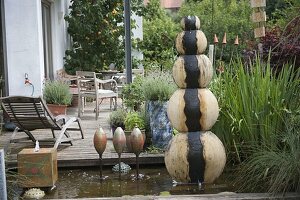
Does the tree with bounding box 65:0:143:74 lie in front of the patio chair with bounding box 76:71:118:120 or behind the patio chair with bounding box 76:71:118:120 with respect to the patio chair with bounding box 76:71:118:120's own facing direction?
in front

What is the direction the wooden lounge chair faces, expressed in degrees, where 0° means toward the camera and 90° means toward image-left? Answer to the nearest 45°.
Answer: approximately 225°

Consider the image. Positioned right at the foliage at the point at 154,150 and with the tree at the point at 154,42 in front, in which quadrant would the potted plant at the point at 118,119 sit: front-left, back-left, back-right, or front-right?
front-left

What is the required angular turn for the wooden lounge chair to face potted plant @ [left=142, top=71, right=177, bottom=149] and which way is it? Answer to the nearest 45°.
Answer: approximately 45° to its right

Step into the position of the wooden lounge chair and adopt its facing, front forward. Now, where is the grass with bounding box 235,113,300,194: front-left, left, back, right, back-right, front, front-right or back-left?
right

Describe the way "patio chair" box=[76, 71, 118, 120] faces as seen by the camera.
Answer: facing away from the viewer and to the right of the viewer

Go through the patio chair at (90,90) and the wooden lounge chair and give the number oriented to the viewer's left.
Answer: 0

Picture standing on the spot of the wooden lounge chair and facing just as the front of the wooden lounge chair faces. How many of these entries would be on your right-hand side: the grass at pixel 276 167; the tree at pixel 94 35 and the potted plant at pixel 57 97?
1

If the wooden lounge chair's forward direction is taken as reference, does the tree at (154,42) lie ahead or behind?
ahead

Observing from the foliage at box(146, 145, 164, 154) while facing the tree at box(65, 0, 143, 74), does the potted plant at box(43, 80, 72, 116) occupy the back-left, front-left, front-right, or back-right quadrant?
front-left

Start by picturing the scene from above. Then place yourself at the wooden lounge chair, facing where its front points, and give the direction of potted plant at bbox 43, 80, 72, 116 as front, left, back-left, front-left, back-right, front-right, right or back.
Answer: front-left
